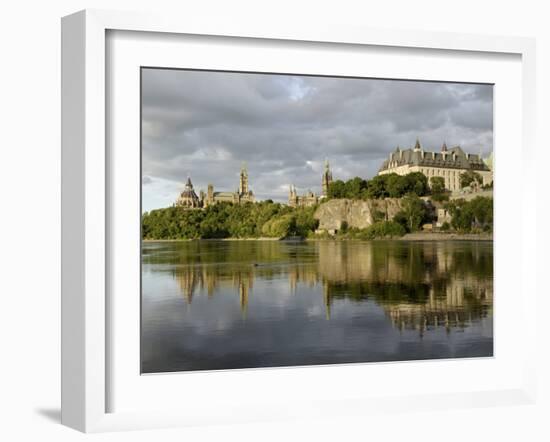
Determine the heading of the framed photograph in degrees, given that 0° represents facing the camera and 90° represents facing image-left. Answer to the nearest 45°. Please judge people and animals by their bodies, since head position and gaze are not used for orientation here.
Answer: approximately 315°
